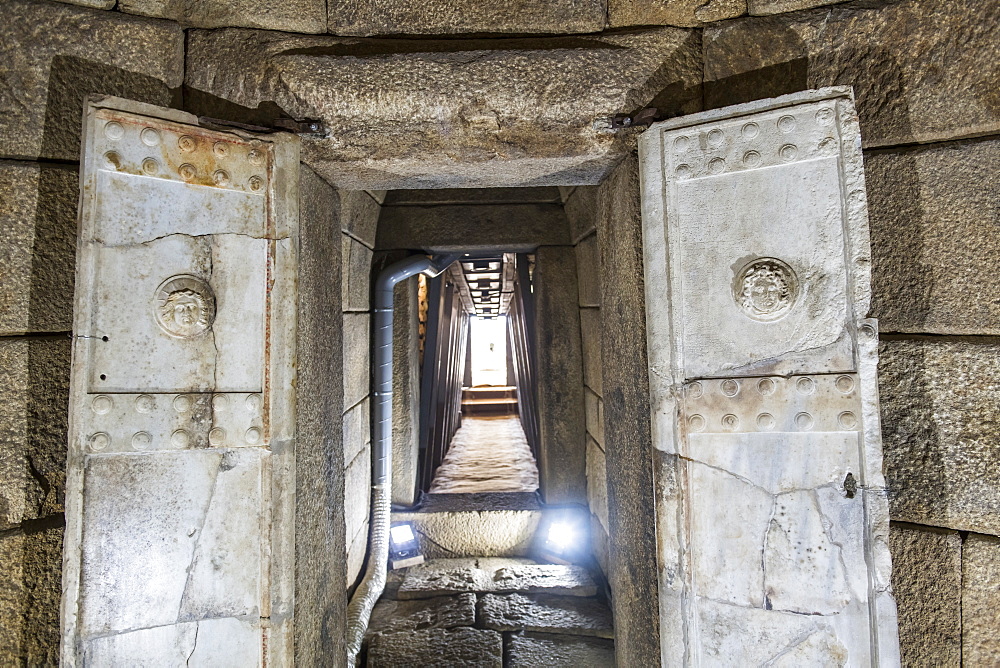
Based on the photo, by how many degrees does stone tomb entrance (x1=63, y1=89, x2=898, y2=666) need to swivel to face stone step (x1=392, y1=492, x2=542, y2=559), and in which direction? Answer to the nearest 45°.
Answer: approximately 180°

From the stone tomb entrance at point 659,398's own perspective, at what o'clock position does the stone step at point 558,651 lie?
The stone step is roughly at 6 o'clock from the stone tomb entrance.

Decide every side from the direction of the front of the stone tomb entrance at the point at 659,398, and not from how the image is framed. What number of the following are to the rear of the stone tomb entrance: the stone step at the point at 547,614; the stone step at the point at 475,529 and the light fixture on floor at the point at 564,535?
3

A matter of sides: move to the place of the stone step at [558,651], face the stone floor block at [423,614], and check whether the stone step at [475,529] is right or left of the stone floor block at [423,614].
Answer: right

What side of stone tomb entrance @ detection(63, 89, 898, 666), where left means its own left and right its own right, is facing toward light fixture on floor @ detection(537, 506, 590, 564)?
back

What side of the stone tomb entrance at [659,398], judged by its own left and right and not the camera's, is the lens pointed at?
front

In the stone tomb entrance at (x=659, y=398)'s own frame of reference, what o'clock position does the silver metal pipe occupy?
The silver metal pipe is roughly at 5 o'clock from the stone tomb entrance.
